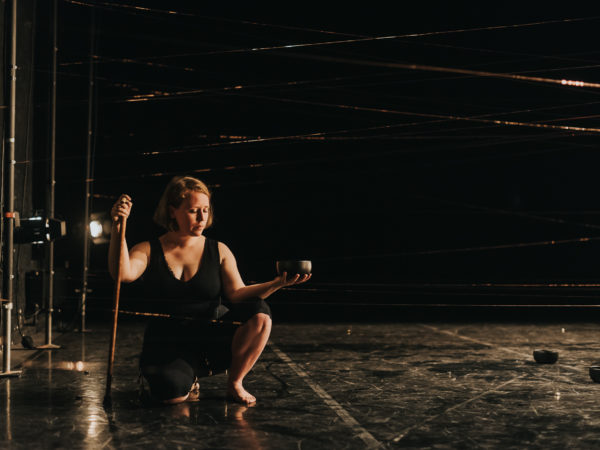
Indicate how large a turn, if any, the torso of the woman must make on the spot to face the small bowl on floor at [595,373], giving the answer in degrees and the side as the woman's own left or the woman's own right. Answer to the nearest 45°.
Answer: approximately 90° to the woman's own left

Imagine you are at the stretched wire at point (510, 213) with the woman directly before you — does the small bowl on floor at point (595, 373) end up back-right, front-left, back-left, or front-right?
front-left

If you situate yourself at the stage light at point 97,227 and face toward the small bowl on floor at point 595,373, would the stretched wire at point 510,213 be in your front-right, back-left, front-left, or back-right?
front-left

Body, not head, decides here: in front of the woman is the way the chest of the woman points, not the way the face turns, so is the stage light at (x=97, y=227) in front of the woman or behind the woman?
behind

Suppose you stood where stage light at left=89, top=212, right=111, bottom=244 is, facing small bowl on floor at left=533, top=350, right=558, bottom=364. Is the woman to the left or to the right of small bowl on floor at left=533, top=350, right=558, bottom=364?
right

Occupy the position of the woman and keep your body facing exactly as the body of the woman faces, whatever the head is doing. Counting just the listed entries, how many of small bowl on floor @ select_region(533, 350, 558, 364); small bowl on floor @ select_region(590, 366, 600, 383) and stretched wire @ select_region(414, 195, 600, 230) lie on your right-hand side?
0

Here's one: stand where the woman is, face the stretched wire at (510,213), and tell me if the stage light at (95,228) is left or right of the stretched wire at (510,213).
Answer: left

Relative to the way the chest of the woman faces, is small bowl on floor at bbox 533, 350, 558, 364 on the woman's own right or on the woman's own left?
on the woman's own left

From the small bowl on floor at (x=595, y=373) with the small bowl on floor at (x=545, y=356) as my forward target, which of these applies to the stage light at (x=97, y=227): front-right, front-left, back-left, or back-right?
front-left

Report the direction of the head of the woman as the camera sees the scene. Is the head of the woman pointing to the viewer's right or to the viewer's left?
to the viewer's right

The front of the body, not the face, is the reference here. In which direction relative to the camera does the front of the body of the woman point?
toward the camera

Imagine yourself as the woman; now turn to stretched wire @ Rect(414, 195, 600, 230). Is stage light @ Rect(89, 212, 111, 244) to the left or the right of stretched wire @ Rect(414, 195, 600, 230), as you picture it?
left

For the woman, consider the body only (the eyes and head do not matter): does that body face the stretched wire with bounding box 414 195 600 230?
no

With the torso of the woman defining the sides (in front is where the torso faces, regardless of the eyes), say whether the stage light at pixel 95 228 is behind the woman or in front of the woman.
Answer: behind

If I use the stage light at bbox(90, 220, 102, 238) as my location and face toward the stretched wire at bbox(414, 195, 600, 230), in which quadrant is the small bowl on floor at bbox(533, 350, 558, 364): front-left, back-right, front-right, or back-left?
front-right
